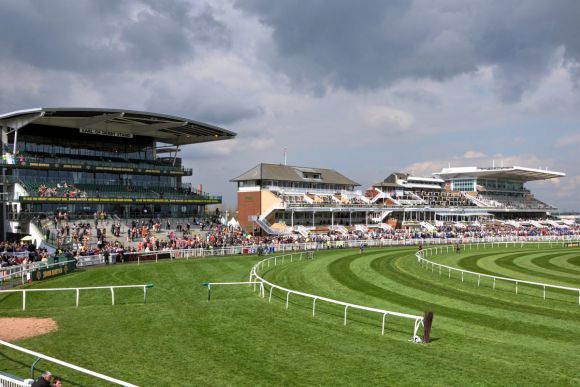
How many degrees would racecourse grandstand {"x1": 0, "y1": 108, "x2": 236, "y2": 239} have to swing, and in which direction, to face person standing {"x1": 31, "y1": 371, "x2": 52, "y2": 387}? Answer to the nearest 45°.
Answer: approximately 45° to its right

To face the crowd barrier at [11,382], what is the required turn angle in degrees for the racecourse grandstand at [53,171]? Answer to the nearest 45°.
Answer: approximately 45° to its right

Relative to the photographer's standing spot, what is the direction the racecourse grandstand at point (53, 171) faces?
facing the viewer and to the right of the viewer

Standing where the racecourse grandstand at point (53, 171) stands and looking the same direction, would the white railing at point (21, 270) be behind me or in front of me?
in front
